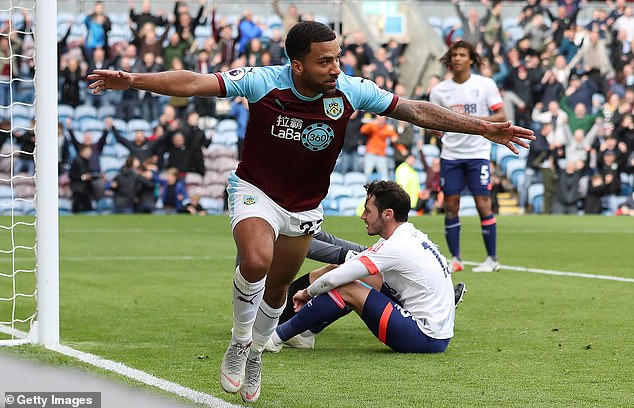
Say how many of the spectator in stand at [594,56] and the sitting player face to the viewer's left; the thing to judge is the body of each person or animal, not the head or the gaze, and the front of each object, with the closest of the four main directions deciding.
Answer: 1

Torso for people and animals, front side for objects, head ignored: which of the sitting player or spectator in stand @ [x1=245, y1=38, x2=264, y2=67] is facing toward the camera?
the spectator in stand

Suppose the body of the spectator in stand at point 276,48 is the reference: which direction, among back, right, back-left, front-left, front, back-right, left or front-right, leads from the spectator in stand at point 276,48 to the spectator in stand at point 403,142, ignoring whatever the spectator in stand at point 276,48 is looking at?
left

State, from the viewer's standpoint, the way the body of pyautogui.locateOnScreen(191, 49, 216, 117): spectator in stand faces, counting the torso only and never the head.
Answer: toward the camera

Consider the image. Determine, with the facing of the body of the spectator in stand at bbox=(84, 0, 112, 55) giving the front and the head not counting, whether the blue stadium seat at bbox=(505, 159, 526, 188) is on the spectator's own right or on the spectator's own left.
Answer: on the spectator's own left

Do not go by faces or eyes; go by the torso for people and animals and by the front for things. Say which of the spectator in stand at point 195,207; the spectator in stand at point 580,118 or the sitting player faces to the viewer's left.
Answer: the sitting player

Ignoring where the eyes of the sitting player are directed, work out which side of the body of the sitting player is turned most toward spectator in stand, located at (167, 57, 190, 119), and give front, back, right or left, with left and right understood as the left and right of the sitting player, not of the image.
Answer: right

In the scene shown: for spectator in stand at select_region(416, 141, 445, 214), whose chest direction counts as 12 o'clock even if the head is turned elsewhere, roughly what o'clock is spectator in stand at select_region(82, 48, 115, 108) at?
spectator in stand at select_region(82, 48, 115, 108) is roughly at 3 o'clock from spectator in stand at select_region(416, 141, 445, 214).

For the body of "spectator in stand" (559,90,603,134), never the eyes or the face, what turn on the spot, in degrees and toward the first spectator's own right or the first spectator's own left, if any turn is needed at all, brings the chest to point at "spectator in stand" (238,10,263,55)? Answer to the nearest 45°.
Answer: approximately 90° to the first spectator's own right

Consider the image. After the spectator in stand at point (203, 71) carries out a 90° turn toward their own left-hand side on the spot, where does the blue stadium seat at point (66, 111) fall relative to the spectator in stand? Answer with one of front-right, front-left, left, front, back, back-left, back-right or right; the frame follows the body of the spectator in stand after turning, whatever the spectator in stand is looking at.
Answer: back

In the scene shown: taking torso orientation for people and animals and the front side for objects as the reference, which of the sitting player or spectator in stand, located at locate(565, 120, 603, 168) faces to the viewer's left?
the sitting player

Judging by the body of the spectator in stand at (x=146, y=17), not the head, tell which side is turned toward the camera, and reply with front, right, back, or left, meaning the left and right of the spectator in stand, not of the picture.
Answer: front

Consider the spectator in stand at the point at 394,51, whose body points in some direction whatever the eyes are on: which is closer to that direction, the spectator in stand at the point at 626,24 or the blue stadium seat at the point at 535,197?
the blue stadium seat

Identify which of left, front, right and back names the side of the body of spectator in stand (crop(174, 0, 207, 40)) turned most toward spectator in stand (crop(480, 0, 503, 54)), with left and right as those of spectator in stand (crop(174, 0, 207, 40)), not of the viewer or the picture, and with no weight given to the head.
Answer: left

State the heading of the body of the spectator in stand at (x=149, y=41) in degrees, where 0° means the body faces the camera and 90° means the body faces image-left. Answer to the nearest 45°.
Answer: approximately 0°
